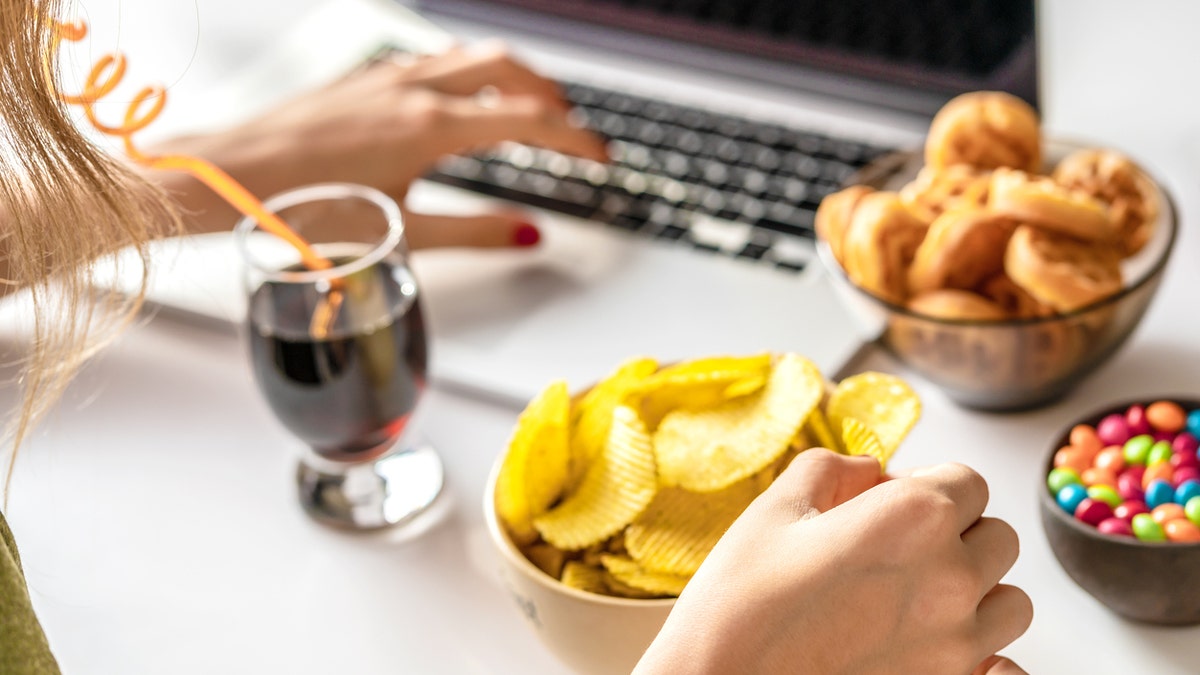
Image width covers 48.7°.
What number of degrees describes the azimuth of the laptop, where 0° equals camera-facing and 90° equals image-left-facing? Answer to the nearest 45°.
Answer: approximately 45°
